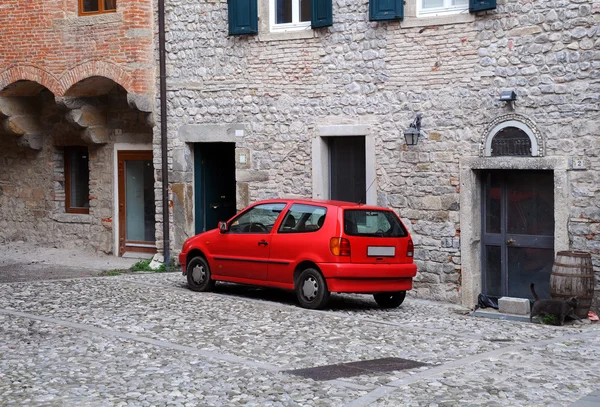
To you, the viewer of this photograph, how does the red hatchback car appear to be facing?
facing away from the viewer and to the left of the viewer

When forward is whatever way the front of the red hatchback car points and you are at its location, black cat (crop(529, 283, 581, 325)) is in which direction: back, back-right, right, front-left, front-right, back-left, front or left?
back-right

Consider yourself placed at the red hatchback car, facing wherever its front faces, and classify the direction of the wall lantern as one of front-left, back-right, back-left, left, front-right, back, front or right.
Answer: right
